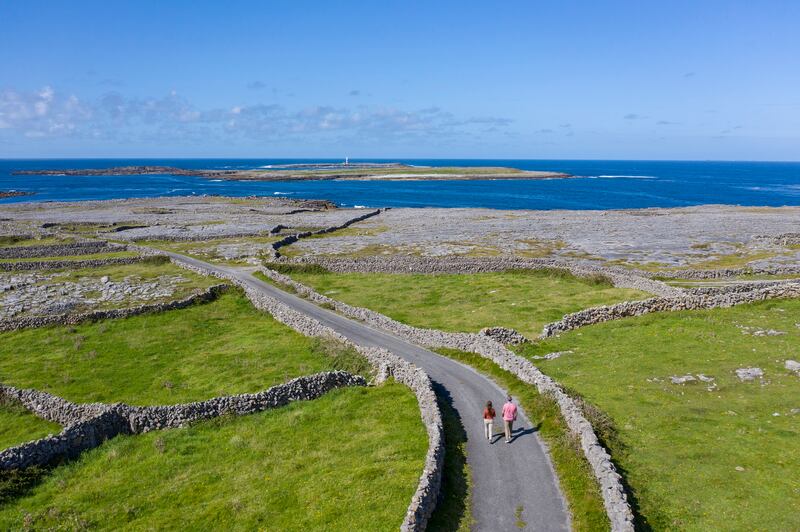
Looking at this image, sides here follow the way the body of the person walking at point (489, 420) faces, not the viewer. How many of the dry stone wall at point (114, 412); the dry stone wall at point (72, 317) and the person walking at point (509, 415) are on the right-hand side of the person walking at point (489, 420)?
1

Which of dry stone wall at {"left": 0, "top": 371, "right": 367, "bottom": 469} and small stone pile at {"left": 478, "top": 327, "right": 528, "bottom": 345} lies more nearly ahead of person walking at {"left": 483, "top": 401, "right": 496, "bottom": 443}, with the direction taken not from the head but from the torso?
the small stone pile

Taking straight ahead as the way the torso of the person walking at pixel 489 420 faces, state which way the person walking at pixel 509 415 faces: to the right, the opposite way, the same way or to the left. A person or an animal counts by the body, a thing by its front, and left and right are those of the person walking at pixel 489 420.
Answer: the same way

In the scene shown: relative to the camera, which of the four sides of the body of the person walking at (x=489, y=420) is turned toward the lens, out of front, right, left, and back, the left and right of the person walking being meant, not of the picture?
back

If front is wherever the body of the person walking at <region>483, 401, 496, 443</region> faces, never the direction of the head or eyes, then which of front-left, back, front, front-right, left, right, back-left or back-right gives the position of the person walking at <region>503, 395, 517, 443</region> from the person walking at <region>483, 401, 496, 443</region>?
right

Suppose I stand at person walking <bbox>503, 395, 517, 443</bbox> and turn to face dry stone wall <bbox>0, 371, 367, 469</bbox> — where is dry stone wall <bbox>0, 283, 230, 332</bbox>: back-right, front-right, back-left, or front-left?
front-right

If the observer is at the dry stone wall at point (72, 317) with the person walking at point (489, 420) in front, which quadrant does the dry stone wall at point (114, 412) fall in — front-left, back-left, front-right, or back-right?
front-right

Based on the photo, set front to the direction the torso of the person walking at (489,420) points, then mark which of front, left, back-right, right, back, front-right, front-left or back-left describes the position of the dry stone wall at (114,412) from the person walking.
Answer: left

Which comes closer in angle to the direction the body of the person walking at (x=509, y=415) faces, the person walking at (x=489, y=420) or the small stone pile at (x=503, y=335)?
the small stone pile

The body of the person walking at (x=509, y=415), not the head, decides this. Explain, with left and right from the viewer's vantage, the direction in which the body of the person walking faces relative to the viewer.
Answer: facing away from the viewer

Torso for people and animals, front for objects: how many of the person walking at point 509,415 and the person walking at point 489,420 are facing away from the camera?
2

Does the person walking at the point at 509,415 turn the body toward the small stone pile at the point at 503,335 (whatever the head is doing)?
yes

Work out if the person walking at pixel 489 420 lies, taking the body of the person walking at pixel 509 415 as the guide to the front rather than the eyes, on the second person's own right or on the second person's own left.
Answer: on the second person's own left

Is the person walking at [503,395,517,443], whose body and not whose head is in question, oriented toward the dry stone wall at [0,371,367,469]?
no

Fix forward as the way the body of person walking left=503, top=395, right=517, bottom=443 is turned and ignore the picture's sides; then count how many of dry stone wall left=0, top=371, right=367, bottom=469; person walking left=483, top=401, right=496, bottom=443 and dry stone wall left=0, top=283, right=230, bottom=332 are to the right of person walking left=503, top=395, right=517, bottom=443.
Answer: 0

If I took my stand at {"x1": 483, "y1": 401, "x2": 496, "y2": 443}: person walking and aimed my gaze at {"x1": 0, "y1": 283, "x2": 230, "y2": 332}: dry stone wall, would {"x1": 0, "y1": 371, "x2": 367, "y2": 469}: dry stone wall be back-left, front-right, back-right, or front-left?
front-left
